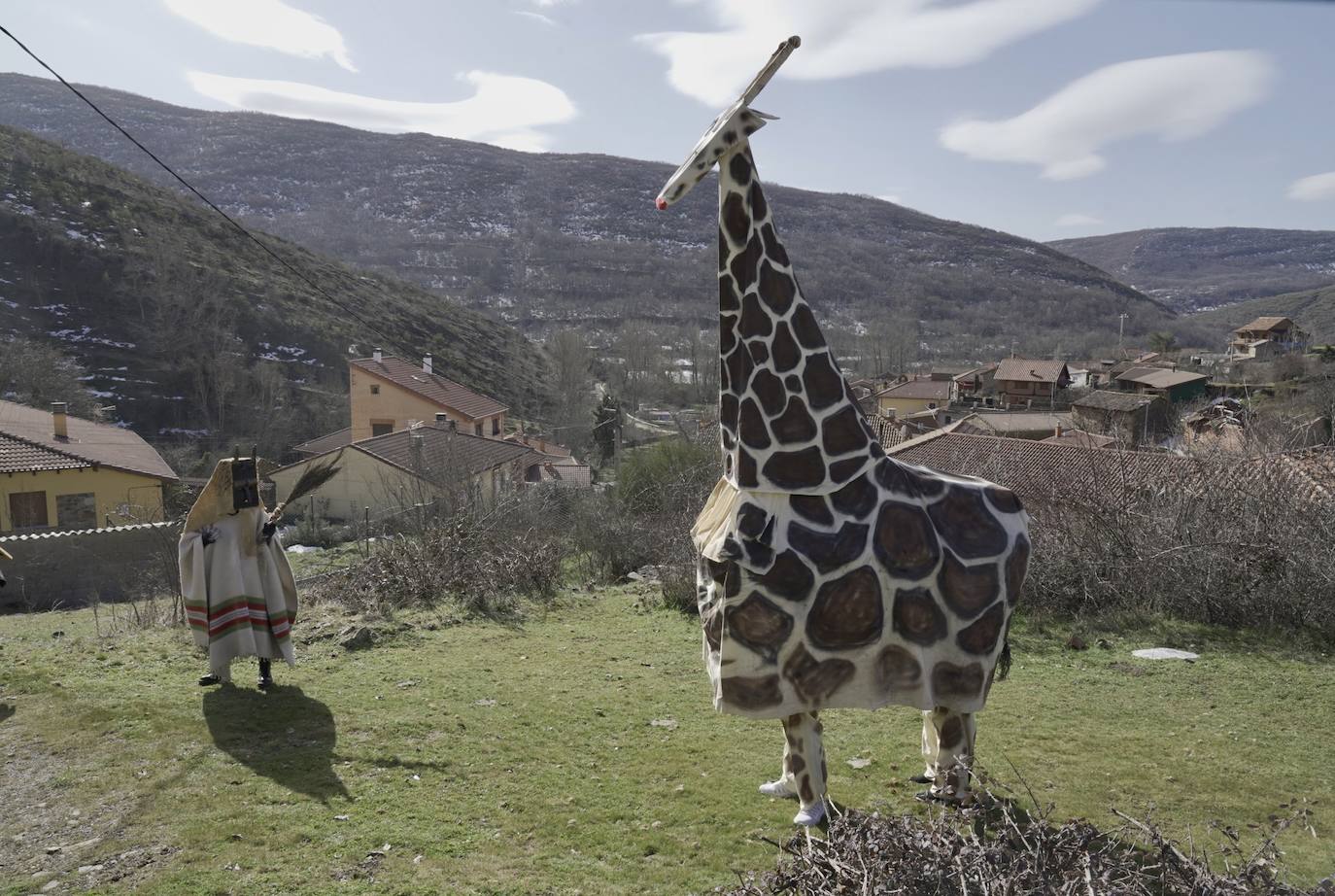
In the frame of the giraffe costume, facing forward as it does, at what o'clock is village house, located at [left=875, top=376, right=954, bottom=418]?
The village house is roughly at 3 o'clock from the giraffe costume.

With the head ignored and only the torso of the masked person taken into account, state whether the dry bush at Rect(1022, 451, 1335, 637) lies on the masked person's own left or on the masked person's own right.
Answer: on the masked person's own left

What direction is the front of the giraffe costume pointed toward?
to the viewer's left

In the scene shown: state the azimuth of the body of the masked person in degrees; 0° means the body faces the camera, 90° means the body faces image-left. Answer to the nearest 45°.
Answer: approximately 0°

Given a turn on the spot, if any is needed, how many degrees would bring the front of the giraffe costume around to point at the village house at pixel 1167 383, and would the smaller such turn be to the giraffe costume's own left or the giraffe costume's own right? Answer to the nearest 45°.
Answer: approximately 90° to the giraffe costume's own right

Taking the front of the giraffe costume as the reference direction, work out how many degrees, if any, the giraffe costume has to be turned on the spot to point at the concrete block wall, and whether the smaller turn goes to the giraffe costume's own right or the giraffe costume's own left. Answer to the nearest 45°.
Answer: approximately 45° to the giraffe costume's own right

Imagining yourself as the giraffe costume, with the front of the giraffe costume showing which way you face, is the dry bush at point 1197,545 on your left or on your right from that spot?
on your right

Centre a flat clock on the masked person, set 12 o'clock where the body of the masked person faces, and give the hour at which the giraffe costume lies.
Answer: The giraffe costume is roughly at 11 o'clock from the masked person.
